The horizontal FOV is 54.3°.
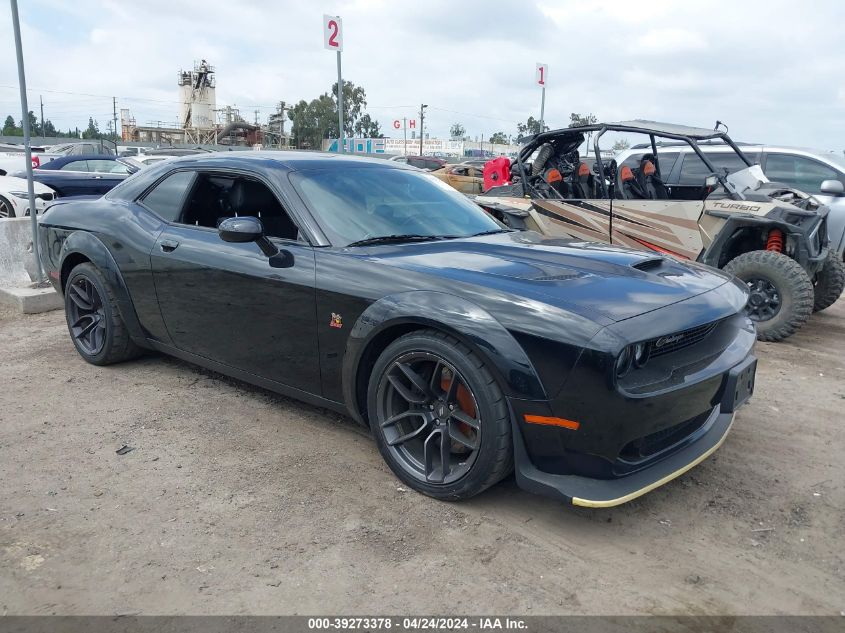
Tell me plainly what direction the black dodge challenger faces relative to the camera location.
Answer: facing the viewer and to the right of the viewer

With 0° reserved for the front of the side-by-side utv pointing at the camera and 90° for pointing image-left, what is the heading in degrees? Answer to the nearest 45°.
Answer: approximately 315°

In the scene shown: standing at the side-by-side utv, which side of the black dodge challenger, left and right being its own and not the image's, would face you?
left

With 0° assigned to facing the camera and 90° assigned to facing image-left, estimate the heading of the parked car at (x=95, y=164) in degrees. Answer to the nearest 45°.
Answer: approximately 270°

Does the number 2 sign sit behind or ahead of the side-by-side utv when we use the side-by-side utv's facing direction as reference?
behind
